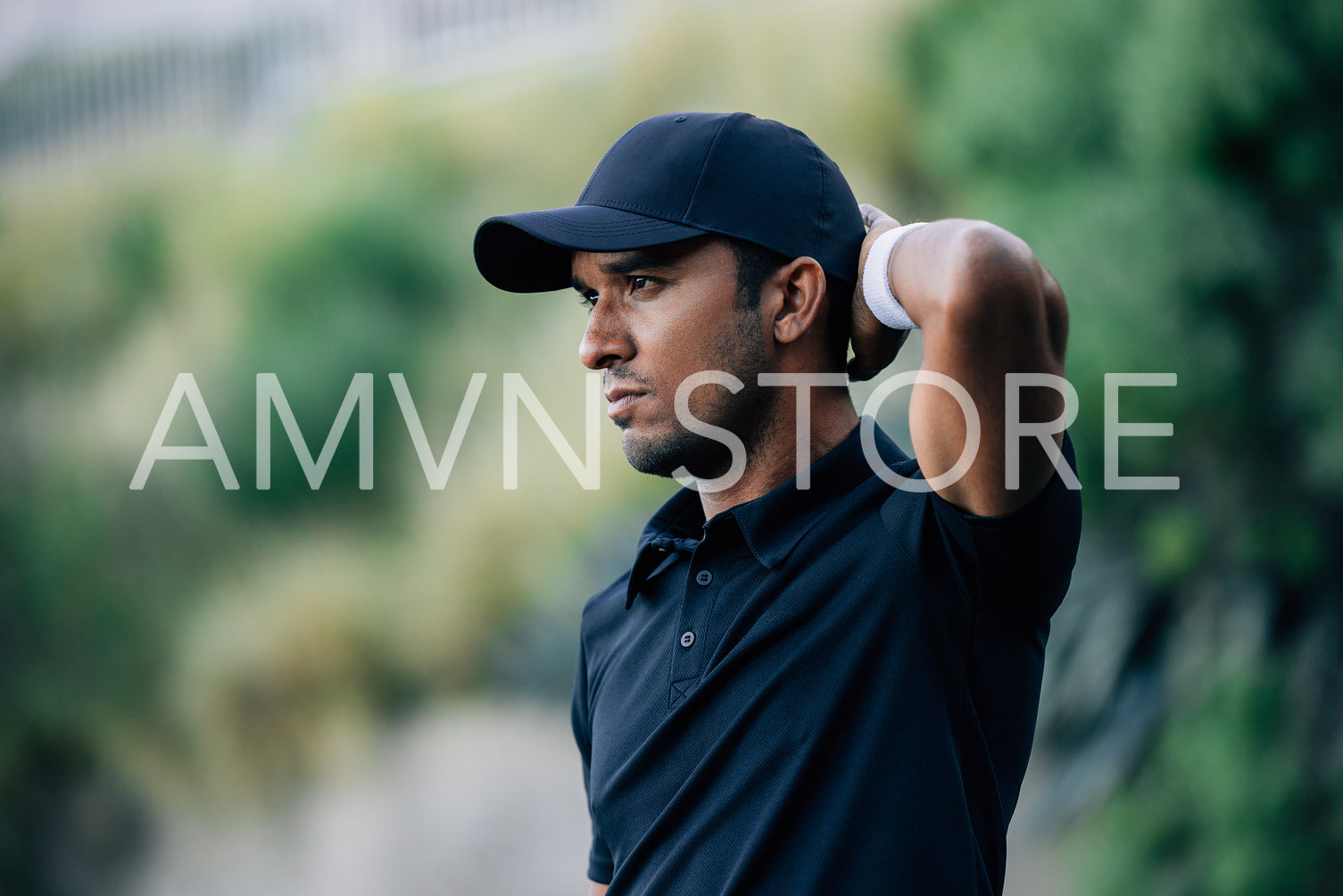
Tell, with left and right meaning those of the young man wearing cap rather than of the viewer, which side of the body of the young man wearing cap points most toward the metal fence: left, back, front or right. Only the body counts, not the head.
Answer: right

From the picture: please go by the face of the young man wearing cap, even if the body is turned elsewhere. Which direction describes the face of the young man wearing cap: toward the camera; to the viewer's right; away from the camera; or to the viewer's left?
to the viewer's left

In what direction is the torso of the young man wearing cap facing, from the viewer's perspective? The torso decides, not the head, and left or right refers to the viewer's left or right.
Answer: facing the viewer and to the left of the viewer

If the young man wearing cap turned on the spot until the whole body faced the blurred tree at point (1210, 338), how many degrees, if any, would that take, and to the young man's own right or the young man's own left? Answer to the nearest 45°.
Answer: approximately 180°
